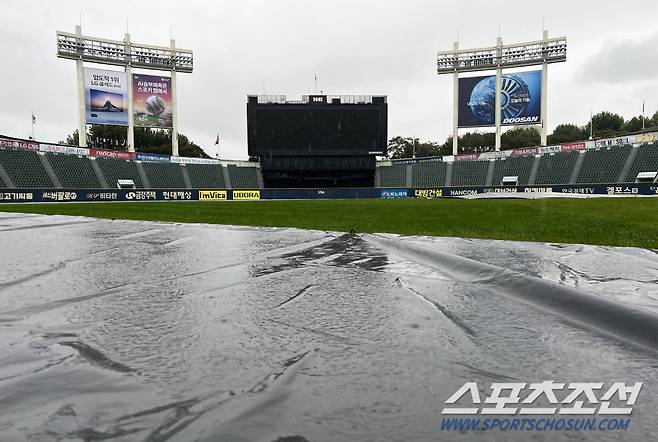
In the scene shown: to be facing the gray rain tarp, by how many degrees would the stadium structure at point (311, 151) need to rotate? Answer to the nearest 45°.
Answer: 0° — it already faces it

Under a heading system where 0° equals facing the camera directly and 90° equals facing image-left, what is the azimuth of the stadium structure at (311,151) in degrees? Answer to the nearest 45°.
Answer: approximately 0°

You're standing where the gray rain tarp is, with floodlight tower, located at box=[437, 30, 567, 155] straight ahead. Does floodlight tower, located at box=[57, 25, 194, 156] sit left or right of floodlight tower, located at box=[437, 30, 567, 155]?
left
